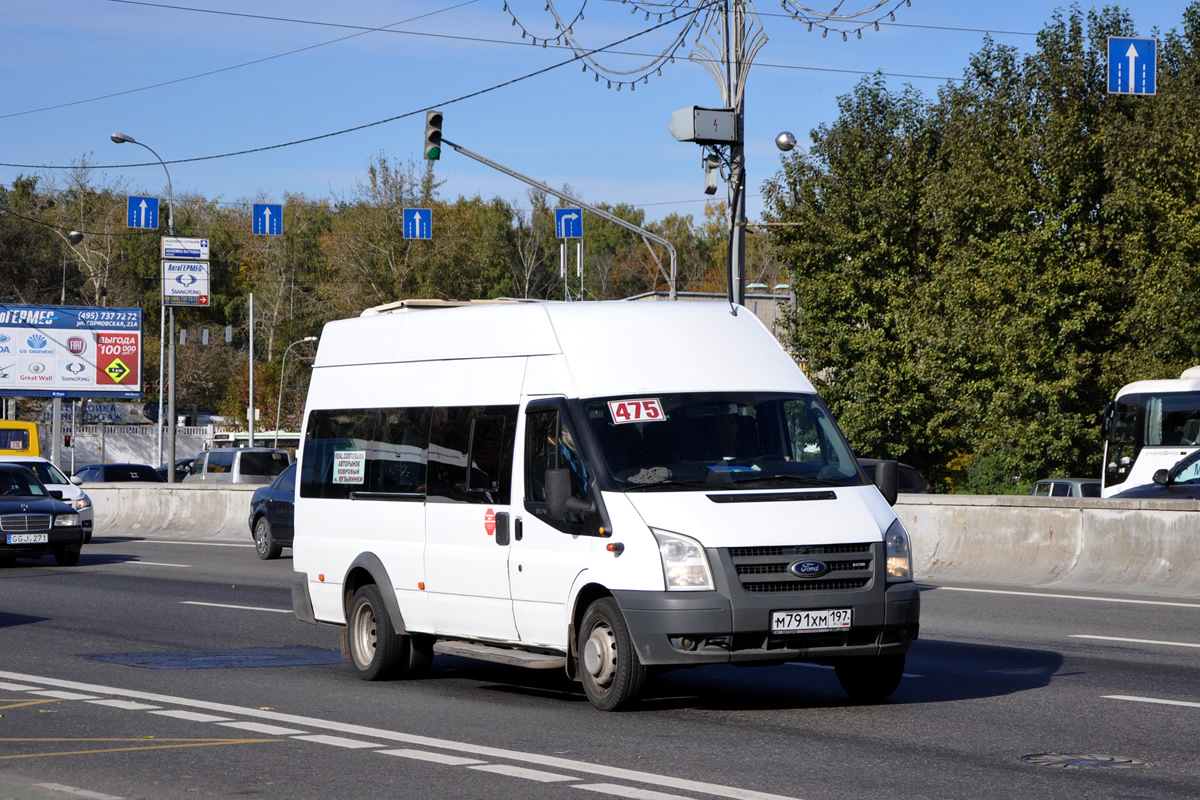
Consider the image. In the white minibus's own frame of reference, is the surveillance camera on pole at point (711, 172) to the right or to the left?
on its left

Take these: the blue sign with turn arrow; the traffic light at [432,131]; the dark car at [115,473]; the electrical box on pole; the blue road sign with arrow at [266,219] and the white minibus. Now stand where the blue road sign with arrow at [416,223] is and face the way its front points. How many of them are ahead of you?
3

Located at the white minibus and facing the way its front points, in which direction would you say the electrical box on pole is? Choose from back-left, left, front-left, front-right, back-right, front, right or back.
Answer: back-left

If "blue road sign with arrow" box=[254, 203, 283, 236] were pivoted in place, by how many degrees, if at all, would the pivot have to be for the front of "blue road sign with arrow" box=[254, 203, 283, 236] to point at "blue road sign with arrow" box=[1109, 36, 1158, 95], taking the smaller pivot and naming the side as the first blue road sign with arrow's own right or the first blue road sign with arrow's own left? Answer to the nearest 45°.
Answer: approximately 45° to the first blue road sign with arrow's own left

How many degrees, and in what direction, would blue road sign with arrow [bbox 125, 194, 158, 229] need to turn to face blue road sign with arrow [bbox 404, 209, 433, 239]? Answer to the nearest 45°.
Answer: approximately 45° to its left

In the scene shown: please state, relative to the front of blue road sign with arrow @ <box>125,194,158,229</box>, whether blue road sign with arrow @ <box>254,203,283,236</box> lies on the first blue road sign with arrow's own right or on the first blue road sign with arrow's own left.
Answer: on the first blue road sign with arrow's own left

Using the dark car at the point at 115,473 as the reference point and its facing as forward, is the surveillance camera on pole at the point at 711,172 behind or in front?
behind

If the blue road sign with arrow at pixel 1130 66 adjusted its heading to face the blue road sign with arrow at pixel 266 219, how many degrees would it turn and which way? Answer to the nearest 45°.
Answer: approximately 135° to its right

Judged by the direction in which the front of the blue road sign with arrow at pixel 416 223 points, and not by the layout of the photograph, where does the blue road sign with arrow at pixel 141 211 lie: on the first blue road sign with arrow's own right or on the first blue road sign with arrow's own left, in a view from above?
on the first blue road sign with arrow's own right
